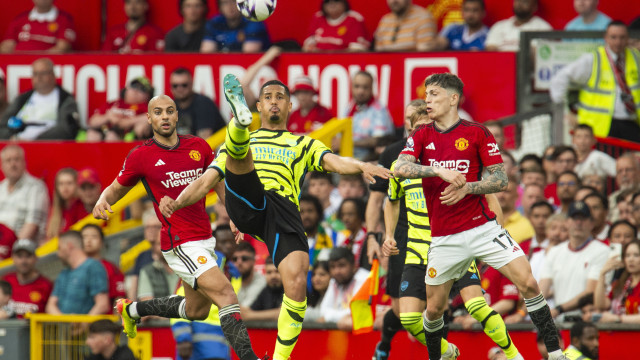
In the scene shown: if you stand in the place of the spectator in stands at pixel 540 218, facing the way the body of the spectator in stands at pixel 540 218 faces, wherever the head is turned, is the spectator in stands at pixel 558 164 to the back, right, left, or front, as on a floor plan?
back

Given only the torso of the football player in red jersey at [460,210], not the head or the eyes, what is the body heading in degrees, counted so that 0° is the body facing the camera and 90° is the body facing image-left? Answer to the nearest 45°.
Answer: approximately 45°

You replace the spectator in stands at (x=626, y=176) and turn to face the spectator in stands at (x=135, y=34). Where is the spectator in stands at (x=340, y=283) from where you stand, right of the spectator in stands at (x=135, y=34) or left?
left

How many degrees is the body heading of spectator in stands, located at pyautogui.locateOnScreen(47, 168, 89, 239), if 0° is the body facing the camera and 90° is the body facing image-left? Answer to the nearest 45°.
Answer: approximately 0°
